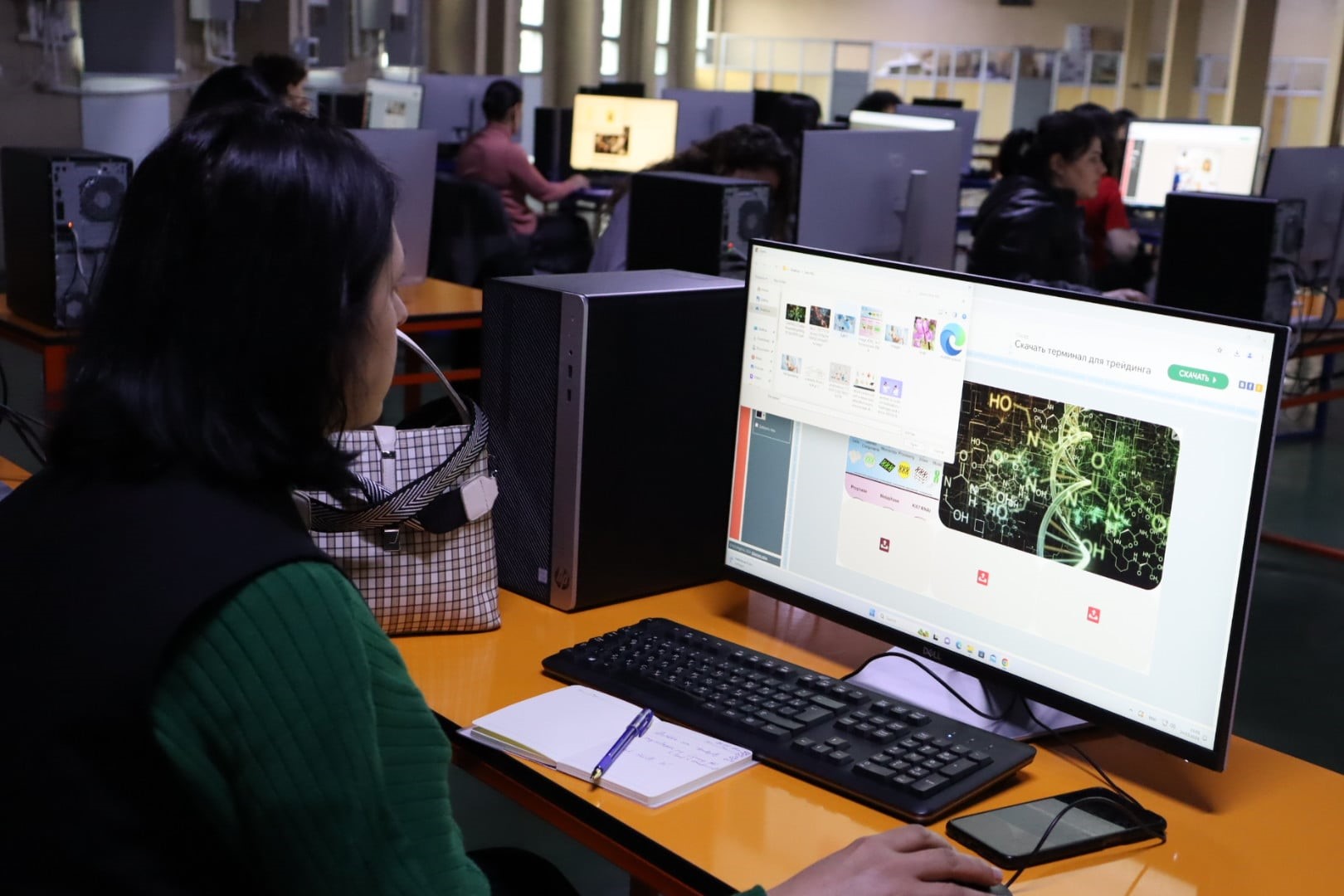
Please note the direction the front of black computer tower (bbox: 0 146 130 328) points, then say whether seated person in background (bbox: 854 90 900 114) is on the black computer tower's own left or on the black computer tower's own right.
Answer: on the black computer tower's own right

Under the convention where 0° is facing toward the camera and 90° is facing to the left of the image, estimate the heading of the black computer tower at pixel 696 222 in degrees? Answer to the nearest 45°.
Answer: approximately 135°

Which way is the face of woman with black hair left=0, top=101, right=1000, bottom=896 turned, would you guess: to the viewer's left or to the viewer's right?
to the viewer's right

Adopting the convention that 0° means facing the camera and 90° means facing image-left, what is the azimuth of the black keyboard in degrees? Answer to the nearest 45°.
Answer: approximately 45°

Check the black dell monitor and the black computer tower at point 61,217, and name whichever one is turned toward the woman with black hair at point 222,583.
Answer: the black dell monitor

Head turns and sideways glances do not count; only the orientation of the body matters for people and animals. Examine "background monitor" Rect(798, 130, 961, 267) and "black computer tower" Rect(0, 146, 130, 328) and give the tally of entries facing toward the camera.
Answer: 0

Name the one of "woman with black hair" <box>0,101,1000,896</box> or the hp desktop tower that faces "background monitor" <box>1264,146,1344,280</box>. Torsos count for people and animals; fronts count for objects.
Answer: the woman with black hair

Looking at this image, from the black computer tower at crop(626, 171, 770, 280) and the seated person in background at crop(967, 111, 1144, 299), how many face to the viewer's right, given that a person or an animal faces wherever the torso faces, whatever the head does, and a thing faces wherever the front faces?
1

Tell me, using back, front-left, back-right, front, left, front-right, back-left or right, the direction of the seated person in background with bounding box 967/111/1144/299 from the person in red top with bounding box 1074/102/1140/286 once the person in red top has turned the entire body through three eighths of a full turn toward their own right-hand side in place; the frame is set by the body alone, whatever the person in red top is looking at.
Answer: front-left

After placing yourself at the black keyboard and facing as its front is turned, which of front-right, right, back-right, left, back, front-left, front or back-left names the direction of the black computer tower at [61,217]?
right

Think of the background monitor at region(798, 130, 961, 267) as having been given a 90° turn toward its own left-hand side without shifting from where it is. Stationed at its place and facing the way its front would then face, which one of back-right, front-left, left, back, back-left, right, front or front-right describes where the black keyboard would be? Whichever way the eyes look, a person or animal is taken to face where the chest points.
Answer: front-left

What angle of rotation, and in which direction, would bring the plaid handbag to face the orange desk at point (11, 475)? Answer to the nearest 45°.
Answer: approximately 135° to its right
